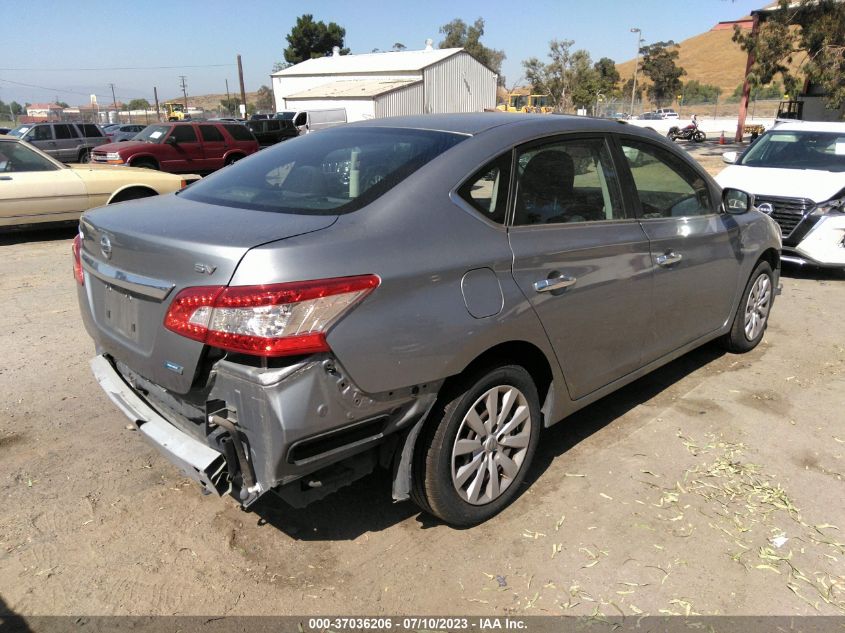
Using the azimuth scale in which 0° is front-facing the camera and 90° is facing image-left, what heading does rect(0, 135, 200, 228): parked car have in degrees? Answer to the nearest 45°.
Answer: approximately 270°

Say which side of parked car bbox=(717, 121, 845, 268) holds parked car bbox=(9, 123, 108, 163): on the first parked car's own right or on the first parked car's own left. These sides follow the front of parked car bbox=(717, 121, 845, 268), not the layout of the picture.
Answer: on the first parked car's own right

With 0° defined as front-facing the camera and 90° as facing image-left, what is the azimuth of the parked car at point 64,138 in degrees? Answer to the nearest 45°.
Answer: approximately 45°

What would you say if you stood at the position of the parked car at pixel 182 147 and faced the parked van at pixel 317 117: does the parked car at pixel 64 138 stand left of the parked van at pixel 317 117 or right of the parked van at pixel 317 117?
left

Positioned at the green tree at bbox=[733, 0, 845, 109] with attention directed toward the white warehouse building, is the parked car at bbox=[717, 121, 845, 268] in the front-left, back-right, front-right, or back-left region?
back-left

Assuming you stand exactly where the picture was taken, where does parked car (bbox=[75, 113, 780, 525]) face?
facing away from the viewer and to the right of the viewer

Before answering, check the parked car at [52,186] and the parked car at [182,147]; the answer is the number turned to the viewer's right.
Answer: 1

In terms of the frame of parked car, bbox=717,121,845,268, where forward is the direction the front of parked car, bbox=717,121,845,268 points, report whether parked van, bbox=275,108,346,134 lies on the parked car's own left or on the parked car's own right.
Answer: on the parked car's own right

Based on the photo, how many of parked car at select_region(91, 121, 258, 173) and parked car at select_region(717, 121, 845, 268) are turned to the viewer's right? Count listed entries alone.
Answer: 0

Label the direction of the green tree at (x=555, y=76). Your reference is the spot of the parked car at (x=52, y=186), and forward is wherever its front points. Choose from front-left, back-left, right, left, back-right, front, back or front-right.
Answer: front-left

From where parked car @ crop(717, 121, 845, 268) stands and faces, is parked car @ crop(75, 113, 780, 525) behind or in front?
in front

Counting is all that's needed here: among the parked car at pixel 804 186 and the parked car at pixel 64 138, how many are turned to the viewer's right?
0

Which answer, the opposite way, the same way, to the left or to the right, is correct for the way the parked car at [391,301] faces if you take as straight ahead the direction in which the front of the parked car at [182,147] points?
the opposite way

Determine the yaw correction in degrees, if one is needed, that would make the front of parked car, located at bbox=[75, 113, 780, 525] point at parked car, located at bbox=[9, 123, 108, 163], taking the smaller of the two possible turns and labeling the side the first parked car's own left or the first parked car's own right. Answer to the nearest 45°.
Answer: approximately 90° to the first parked car's own left

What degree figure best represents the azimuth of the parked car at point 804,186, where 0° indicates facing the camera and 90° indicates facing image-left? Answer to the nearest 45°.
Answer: approximately 45°

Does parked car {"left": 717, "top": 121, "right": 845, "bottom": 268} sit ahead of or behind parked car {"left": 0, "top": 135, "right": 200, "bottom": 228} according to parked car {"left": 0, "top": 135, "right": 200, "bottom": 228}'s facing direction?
ahead
